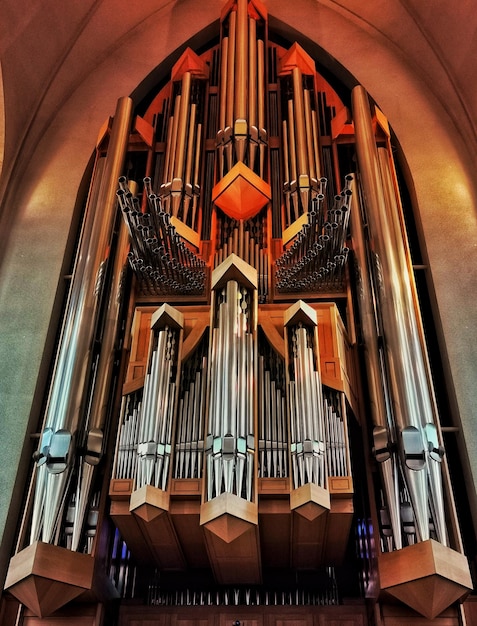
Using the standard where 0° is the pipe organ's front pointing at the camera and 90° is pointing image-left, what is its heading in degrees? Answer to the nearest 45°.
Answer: approximately 0°
